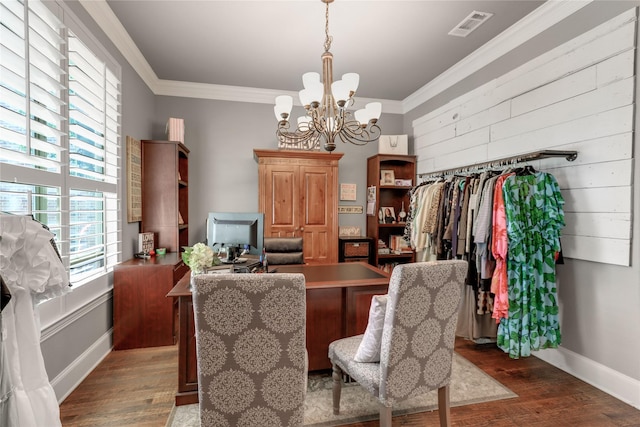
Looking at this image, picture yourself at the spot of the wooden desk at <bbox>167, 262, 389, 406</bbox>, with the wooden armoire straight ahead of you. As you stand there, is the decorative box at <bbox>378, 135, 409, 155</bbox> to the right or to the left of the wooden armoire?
right

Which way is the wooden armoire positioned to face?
toward the camera

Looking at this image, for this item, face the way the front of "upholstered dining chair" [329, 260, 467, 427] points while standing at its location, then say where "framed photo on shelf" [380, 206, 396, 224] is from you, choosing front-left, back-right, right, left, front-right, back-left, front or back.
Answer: front-right

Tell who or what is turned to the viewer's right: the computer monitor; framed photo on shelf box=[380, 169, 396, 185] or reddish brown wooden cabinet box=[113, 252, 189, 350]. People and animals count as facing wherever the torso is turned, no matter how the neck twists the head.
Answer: the reddish brown wooden cabinet

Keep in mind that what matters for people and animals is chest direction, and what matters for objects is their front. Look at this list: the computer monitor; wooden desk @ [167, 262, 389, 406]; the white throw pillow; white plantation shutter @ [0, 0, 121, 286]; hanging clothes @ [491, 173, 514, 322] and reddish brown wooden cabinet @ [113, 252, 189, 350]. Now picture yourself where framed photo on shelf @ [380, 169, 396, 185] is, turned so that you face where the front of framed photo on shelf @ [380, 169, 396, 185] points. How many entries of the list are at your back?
0

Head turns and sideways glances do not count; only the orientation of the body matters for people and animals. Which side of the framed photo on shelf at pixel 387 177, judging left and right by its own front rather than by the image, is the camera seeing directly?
front

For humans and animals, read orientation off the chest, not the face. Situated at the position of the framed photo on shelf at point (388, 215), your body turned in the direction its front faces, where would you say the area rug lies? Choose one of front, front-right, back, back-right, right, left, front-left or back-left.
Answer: front

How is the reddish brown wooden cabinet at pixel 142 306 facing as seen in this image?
to the viewer's right

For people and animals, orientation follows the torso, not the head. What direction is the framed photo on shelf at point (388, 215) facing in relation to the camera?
toward the camera

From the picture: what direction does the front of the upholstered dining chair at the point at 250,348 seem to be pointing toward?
away from the camera

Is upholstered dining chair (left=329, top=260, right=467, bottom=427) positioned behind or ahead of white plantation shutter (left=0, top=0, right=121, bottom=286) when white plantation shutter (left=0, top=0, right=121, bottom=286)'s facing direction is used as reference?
ahead

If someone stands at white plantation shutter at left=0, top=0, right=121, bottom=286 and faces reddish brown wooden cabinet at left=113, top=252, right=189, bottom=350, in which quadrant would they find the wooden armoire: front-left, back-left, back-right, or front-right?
front-right

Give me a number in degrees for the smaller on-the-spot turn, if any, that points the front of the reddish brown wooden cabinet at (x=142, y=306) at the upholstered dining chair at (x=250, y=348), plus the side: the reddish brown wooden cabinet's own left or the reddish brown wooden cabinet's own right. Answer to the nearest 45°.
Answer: approximately 90° to the reddish brown wooden cabinet's own right
